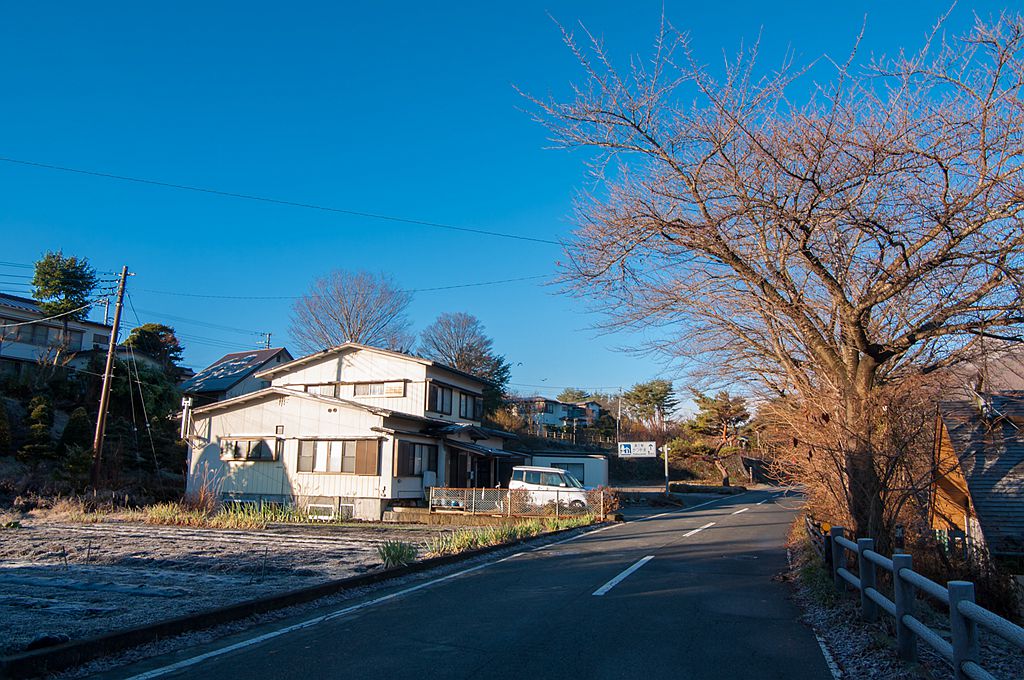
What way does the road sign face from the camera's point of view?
toward the camera

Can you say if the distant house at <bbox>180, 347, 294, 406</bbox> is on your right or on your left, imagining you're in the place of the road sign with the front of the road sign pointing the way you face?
on your right

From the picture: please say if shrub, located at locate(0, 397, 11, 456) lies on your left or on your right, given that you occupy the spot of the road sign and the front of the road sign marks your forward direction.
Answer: on your right

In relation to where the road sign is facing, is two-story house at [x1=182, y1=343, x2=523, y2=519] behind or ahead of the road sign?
ahead

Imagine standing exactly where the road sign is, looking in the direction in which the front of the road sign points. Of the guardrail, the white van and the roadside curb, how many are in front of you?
3

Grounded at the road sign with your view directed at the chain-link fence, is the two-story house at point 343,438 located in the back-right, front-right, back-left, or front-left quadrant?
front-right

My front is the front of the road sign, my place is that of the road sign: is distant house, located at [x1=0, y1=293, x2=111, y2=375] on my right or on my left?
on my right

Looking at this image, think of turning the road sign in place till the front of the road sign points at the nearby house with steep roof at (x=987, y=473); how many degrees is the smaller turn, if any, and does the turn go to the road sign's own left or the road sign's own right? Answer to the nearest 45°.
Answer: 0° — it already faces it

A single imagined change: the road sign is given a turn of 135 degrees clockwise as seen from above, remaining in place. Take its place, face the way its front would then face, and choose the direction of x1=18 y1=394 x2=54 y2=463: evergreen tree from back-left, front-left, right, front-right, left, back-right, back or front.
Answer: left

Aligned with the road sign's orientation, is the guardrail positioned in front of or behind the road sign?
in front

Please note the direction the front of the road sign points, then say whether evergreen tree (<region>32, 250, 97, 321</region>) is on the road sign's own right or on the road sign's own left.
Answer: on the road sign's own right

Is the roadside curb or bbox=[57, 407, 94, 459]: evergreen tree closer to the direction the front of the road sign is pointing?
the roadside curb

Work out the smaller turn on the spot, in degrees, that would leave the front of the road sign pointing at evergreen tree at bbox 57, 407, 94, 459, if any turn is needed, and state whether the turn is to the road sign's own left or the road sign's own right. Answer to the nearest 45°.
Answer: approximately 45° to the road sign's own right

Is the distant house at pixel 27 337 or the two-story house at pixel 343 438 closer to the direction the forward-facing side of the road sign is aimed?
the two-story house

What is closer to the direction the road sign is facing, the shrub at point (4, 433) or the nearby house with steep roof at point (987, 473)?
the nearby house with steep roof

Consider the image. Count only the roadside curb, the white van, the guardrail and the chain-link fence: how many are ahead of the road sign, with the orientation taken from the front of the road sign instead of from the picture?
4

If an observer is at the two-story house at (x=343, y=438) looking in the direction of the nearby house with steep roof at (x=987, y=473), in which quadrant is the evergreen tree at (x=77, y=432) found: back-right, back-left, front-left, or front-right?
back-right

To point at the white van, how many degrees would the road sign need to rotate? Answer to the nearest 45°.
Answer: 0° — it already faces it

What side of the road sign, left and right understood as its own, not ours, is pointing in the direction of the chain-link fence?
front

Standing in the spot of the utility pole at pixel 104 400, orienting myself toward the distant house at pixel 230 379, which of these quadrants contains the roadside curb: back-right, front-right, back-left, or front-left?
back-right

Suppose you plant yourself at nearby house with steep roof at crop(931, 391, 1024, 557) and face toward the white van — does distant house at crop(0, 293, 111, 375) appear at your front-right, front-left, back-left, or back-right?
front-left
